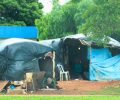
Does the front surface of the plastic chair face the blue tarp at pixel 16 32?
no

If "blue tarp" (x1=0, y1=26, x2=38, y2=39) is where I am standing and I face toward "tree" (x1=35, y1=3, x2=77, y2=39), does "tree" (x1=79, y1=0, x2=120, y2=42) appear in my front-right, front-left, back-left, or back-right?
front-right
